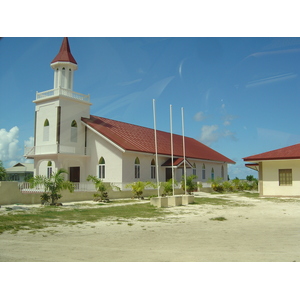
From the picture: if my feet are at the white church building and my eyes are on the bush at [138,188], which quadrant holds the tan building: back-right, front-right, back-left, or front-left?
front-left

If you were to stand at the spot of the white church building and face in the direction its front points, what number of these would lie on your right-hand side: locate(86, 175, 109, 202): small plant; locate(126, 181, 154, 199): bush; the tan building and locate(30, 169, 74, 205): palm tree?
0

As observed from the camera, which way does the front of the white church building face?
facing the viewer and to the left of the viewer

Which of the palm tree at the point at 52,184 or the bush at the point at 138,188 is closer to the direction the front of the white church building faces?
the palm tree

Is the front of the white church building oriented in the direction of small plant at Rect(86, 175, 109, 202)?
no

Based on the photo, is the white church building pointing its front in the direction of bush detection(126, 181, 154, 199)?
no

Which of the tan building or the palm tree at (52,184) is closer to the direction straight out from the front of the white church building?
the palm tree

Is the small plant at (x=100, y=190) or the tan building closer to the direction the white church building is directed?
the small plant

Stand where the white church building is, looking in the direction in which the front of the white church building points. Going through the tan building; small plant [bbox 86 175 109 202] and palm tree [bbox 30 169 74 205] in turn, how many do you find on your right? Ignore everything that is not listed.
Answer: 0

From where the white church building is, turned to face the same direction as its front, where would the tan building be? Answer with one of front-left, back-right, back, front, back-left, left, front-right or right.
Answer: back-left

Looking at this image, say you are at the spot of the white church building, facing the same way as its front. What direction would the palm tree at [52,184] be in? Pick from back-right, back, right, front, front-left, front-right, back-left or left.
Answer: front-left
